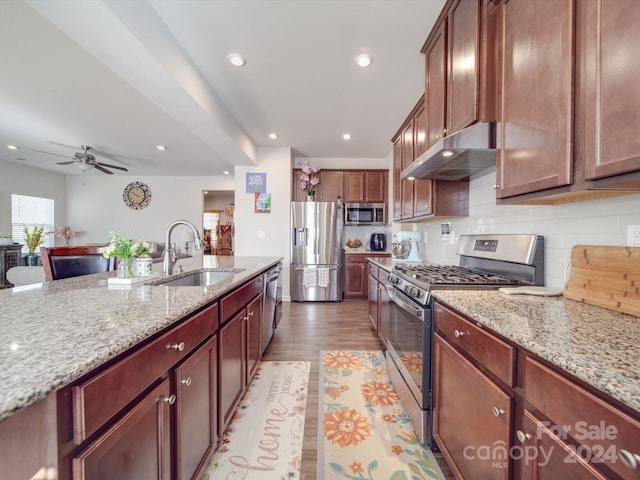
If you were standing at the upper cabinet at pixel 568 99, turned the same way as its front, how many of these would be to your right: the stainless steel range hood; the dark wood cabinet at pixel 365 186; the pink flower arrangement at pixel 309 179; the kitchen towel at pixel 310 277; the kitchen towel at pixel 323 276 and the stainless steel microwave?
6

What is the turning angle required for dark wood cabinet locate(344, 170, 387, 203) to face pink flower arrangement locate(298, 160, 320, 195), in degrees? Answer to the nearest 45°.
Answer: approximately 90° to its right

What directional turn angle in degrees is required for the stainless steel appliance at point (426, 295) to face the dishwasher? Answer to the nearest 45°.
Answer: approximately 45° to its right

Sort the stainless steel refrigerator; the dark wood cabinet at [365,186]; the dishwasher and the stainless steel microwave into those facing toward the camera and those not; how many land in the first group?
3

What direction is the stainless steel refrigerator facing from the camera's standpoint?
toward the camera

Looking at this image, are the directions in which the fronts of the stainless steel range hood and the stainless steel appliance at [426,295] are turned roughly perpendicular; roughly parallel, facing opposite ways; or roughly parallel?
roughly parallel

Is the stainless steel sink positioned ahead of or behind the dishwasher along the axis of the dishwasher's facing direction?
behind

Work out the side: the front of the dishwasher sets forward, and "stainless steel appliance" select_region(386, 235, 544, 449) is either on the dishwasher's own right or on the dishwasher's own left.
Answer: on the dishwasher's own right

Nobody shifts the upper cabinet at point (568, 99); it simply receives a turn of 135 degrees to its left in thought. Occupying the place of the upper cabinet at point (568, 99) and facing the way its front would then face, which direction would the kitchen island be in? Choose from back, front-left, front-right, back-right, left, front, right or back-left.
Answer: back-right

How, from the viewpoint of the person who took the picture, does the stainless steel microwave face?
facing the viewer

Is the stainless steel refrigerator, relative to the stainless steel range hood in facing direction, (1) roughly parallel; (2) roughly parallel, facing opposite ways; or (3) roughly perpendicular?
roughly perpendicular

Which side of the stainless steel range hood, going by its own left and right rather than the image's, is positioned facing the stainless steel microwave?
right

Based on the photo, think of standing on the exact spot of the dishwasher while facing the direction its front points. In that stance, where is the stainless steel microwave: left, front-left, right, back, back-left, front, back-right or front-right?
front-left

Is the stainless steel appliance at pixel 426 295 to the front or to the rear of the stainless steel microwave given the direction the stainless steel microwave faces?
to the front

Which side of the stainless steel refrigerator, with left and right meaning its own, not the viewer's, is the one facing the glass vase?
front

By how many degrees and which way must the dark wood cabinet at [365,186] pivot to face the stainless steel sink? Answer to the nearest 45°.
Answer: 0° — it already faces it

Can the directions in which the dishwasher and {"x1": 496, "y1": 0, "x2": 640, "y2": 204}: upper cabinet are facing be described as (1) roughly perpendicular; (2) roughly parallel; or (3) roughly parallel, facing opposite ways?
roughly parallel, facing opposite ways
